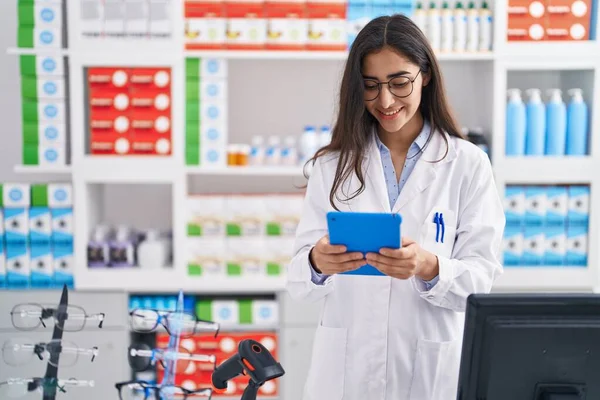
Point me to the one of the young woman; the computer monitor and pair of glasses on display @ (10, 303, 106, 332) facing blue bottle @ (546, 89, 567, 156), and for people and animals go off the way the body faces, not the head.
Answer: the computer monitor

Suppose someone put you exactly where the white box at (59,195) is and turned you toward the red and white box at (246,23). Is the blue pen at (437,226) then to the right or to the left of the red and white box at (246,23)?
right

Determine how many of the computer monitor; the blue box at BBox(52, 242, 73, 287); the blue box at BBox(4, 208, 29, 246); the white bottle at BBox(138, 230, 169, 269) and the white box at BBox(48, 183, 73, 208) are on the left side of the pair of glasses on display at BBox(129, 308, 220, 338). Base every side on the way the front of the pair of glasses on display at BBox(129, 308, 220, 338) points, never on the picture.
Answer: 1

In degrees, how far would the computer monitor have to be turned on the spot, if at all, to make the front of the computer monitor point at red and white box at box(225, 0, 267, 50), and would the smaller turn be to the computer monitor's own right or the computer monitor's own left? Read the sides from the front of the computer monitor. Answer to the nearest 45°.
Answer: approximately 45° to the computer monitor's own left

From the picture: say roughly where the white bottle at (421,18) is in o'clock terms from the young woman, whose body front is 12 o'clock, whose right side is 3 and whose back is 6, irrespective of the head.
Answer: The white bottle is roughly at 6 o'clock from the young woman.

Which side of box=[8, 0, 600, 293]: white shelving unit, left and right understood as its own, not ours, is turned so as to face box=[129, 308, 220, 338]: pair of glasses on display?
front

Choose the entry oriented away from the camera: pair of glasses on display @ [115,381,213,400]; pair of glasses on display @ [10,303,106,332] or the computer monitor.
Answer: the computer monitor

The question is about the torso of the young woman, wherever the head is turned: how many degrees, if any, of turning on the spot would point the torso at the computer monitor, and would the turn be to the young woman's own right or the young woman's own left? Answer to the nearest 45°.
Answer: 0° — they already face it

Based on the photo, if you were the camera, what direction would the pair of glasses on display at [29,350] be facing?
facing the viewer and to the left of the viewer

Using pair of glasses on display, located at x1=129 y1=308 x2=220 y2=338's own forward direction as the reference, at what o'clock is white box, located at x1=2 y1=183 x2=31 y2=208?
The white box is roughly at 4 o'clock from the pair of glasses on display.

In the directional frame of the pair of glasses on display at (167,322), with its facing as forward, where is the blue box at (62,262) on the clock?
The blue box is roughly at 4 o'clock from the pair of glasses on display.

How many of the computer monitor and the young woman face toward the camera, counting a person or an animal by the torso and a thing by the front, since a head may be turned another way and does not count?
1

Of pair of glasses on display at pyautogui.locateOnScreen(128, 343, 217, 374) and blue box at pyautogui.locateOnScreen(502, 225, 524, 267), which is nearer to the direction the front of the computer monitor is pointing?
the blue box

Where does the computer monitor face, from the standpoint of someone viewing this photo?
facing away from the viewer

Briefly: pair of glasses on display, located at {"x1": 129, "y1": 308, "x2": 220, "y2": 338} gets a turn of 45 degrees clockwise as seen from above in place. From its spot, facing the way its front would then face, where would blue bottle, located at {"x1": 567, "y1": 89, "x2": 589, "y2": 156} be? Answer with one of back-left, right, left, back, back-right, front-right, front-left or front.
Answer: back-right

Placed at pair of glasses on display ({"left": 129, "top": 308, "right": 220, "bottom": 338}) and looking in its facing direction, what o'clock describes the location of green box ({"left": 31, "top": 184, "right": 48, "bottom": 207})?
The green box is roughly at 4 o'clock from the pair of glasses on display.

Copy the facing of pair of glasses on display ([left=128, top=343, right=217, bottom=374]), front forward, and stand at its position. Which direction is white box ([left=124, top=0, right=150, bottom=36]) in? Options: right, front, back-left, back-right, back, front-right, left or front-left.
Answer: back-right
